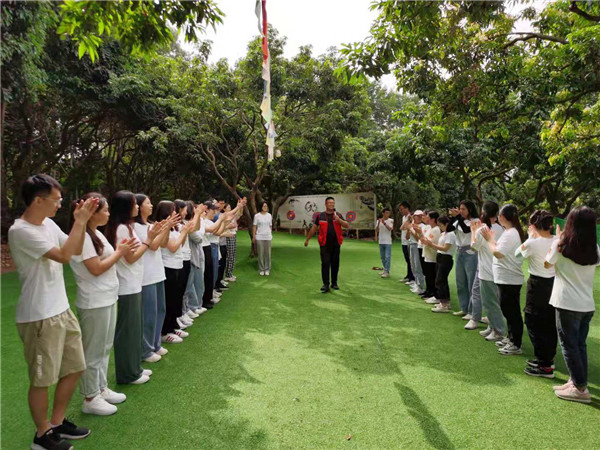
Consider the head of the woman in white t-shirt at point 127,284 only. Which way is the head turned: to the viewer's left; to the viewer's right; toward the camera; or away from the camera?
to the viewer's right

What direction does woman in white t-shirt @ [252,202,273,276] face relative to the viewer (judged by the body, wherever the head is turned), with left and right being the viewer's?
facing the viewer

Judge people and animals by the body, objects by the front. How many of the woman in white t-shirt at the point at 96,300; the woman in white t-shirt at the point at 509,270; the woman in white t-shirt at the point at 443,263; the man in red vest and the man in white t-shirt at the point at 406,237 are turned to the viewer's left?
3

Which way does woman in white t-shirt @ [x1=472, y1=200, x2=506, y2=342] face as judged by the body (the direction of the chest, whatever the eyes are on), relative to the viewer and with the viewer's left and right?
facing to the left of the viewer

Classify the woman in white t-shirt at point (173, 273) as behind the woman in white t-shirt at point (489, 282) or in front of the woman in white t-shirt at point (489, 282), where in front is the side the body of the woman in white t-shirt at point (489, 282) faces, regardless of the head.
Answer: in front

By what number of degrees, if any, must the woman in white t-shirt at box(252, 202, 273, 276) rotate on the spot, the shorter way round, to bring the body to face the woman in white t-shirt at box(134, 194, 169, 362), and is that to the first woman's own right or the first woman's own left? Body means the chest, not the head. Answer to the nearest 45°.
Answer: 0° — they already face them

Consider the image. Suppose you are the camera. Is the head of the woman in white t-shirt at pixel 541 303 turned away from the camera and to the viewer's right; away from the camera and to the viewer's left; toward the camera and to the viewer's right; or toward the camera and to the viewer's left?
away from the camera and to the viewer's left

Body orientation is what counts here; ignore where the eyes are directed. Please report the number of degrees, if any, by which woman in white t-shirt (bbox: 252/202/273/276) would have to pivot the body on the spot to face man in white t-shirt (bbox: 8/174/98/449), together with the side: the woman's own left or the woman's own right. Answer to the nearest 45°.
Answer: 0° — they already face them

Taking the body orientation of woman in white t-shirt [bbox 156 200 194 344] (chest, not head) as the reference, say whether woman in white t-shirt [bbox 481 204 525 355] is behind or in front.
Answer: in front

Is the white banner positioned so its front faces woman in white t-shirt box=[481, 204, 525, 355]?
yes

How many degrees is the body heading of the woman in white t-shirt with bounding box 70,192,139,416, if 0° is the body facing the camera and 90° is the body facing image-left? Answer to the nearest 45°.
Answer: approximately 270°

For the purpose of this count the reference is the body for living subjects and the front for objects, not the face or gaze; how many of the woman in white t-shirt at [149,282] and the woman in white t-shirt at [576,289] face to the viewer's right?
1

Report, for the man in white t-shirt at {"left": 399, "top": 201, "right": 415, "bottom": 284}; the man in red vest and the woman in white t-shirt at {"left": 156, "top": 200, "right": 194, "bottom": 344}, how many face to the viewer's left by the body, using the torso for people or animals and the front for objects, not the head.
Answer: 1

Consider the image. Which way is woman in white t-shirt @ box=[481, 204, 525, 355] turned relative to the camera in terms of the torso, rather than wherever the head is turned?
to the viewer's left
